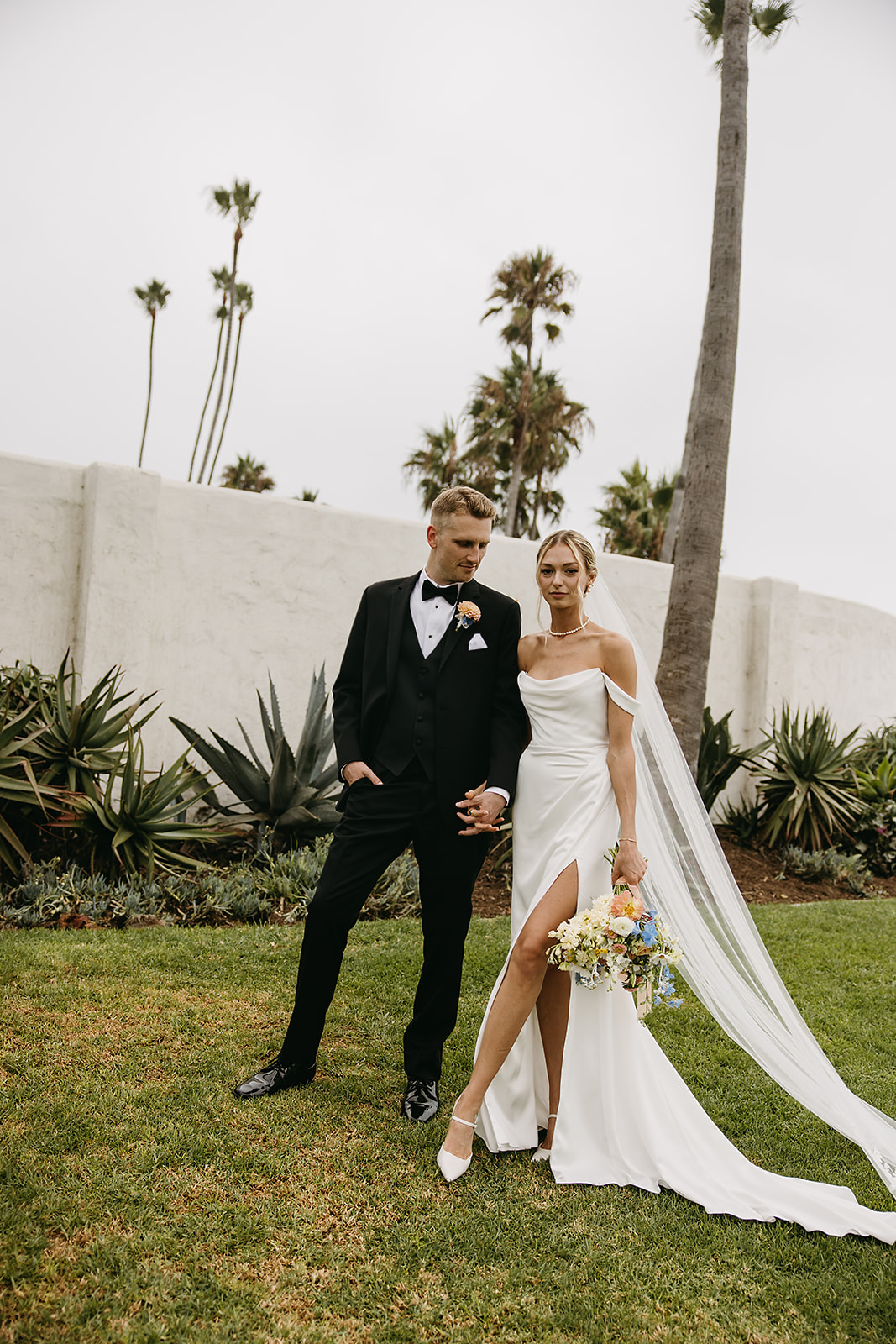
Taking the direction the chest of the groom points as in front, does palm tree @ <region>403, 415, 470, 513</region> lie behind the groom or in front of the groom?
behind

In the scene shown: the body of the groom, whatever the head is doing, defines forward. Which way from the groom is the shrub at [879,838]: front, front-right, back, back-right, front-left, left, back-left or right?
back-left

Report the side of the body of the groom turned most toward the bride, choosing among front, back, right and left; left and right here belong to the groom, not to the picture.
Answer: left

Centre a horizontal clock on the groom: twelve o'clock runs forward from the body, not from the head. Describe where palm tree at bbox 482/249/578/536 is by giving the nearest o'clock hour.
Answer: The palm tree is roughly at 6 o'clock from the groom.

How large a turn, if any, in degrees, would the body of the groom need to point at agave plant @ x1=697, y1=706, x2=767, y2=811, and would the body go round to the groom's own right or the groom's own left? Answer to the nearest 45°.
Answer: approximately 135° to the groom's own left

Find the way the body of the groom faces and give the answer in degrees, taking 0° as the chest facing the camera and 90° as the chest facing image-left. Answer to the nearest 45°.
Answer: approximately 0°

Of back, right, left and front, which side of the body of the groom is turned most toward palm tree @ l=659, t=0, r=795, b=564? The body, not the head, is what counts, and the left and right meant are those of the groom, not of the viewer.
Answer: back

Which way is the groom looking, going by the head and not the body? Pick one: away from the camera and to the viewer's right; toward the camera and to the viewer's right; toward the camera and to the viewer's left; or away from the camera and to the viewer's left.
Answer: toward the camera and to the viewer's right

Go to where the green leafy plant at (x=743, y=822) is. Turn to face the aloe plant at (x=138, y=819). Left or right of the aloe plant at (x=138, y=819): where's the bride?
left

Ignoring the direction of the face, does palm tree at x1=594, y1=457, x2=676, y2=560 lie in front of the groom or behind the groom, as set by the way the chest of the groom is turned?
behind

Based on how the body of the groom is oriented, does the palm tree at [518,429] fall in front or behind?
behind
